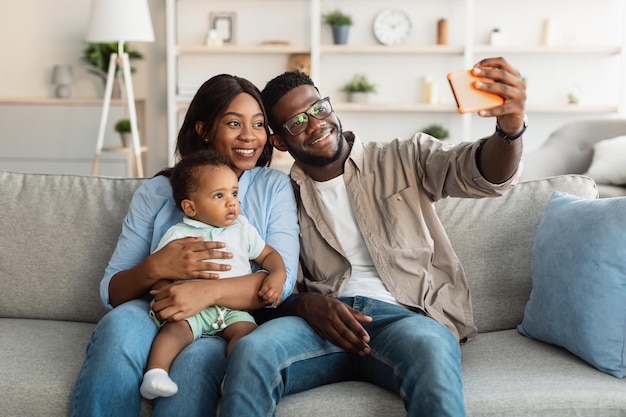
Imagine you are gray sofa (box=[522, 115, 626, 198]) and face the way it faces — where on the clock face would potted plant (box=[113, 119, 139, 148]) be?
The potted plant is roughly at 3 o'clock from the gray sofa.

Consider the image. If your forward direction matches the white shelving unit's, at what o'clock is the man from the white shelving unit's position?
The man is roughly at 12 o'clock from the white shelving unit.

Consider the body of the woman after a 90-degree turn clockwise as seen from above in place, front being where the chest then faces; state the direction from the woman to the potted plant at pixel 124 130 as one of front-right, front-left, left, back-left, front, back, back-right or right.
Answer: right

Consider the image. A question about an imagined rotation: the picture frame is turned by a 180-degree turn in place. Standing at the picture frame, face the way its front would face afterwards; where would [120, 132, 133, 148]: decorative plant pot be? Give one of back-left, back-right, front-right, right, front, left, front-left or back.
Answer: back-left

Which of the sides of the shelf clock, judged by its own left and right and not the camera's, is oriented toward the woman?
front

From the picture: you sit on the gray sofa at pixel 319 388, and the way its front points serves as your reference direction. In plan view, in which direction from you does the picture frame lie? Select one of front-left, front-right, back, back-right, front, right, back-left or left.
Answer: back

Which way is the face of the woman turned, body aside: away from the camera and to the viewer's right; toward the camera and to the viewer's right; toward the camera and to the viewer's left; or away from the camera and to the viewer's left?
toward the camera and to the viewer's right

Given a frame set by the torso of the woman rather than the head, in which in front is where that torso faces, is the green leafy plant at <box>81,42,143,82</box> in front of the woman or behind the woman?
behind

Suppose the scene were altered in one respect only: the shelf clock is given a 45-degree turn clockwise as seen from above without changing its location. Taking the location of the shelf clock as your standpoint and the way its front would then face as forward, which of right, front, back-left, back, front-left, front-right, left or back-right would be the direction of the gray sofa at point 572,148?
left

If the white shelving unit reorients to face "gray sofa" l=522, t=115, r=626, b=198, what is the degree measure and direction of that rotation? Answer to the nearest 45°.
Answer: approximately 45° to its left

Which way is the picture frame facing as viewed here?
toward the camera

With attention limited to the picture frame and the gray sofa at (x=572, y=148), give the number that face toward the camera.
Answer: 2

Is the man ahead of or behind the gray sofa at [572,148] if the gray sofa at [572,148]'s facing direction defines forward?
ahead

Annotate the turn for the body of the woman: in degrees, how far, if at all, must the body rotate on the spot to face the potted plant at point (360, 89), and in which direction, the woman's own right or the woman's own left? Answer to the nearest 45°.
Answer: approximately 180°

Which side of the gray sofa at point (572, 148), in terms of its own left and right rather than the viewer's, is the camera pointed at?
front
